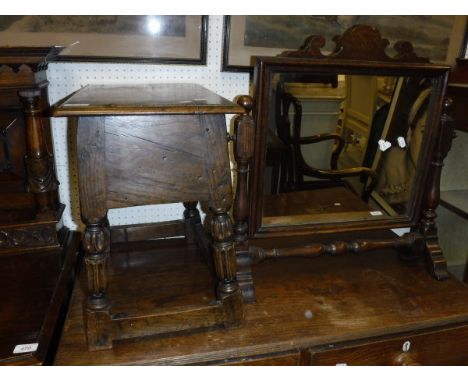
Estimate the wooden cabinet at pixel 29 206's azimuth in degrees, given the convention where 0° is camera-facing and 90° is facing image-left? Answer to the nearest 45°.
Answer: approximately 0°

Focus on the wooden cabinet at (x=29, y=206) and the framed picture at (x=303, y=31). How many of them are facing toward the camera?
2

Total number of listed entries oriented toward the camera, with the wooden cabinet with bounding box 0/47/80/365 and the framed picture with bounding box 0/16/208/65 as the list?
2

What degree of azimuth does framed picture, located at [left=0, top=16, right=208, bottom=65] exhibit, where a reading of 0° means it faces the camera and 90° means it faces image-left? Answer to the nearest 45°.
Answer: approximately 0°

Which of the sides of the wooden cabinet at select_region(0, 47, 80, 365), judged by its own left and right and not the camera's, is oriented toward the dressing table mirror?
left
